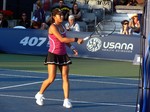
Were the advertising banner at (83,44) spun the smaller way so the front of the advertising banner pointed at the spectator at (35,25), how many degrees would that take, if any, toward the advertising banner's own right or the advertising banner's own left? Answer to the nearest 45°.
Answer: approximately 135° to the advertising banner's own right

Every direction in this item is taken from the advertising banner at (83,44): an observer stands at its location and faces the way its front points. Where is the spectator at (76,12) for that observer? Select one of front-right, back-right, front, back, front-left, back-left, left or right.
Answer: back

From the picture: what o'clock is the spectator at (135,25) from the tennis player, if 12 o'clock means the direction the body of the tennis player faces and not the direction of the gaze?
The spectator is roughly at 8 o'clock from the tennis player.

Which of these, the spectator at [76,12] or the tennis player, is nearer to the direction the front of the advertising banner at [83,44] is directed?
the tennis player

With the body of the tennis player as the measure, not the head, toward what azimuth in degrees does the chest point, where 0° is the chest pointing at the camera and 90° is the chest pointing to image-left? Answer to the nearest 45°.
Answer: approximately 315°

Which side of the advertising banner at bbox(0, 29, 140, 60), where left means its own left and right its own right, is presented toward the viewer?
front

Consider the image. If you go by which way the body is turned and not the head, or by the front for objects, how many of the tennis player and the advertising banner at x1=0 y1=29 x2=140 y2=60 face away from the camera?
0

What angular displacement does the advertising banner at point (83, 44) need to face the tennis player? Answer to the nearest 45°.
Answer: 0° — it already faces them

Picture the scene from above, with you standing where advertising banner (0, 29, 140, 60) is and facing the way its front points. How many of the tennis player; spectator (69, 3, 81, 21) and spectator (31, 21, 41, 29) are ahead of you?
1

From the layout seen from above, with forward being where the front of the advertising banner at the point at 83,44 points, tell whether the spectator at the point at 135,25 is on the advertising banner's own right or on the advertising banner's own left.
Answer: on the advertising banner's own left
